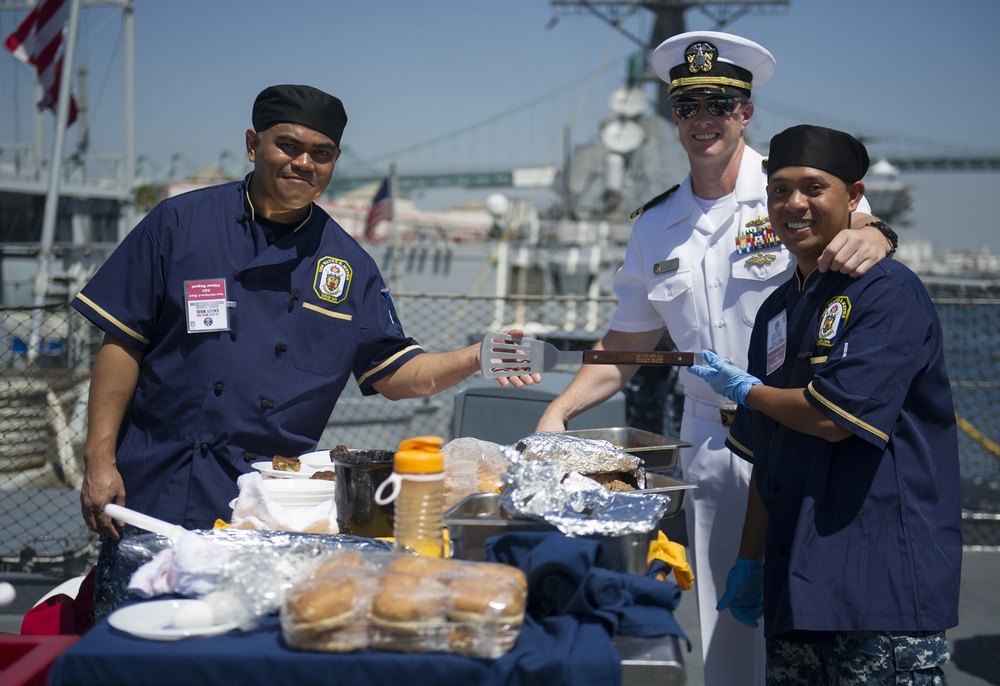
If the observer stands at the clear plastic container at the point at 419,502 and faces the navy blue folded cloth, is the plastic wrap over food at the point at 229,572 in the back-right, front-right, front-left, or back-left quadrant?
back-right

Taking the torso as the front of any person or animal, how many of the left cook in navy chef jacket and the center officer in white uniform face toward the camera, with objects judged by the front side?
2

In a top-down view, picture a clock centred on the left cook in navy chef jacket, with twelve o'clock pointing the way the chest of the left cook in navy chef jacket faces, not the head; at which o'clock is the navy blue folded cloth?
The navy blue folded cloth is roughly at 11 o'clock from the left cook in navy chef jacket.

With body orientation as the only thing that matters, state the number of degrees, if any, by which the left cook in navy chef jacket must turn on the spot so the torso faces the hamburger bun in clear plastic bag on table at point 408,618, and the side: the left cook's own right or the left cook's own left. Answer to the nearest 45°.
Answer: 0° — they already face it

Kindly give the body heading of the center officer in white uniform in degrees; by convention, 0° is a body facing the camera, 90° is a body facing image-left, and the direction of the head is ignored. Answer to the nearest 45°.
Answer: approximately 0°

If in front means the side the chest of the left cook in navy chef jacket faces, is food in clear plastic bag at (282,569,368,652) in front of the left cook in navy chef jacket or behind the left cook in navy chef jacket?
in front

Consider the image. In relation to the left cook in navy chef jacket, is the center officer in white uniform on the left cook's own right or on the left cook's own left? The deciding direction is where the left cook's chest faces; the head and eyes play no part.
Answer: on the left cook's own left
